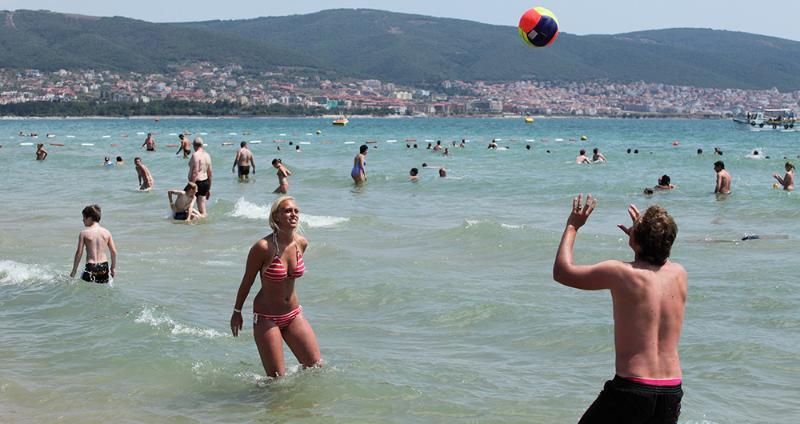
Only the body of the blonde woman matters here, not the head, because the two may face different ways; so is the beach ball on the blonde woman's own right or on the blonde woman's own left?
on the blonde woman's own left

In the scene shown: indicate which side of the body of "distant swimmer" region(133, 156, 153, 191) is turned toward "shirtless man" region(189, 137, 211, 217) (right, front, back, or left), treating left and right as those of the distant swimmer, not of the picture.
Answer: left

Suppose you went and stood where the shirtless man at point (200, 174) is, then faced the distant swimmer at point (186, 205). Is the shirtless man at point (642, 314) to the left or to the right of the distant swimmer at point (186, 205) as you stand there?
left

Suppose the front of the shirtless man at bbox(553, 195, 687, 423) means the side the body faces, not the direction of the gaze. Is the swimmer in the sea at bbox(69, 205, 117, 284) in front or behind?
in front

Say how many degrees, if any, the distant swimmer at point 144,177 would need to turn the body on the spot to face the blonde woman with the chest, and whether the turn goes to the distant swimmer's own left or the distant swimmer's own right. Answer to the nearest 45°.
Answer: approximately 90° to the distant swimmer's own left

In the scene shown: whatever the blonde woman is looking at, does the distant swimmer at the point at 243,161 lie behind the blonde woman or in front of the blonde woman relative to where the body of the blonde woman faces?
behind

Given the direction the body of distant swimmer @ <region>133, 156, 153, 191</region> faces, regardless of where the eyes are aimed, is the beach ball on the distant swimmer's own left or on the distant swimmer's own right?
on the distant swimmer's own left
